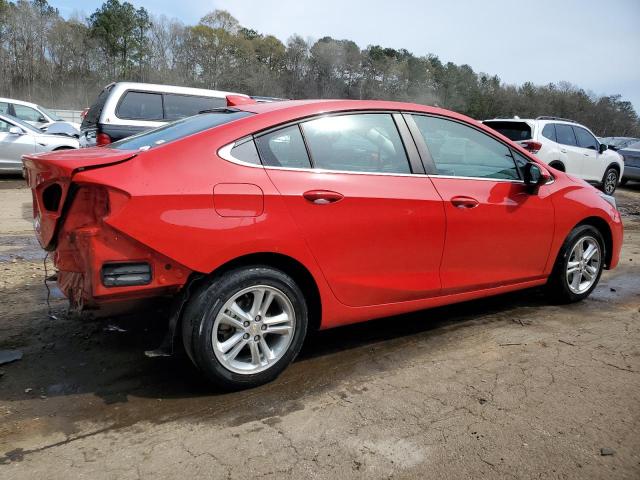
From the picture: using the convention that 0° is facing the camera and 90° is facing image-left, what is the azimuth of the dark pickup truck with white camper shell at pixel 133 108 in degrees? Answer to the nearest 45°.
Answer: approximately 225°

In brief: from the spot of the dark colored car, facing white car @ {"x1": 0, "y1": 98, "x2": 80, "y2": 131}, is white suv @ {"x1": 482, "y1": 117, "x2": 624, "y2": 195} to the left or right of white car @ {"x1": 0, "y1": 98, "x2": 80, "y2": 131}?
left

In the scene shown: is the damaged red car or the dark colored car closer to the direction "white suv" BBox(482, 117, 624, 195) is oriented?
the dark colored car

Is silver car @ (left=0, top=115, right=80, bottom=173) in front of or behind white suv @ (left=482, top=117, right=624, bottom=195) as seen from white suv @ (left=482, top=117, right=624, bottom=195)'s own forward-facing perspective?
behind

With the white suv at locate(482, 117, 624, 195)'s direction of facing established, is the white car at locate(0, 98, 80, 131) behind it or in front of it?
behind

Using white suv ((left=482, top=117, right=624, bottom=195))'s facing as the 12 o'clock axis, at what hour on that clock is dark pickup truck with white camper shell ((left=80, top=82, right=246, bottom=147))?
The dark pickup truck with white camper shell is roughly at 6 o'clock from the white suv.
